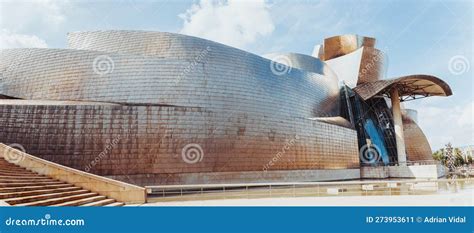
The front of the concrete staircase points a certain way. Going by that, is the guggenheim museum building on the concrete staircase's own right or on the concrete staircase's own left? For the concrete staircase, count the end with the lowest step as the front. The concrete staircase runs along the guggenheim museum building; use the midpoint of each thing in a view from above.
on the concrete staircase's own left

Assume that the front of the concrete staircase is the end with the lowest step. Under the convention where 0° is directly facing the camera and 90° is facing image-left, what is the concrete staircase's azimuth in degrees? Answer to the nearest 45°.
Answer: approximately 315°
